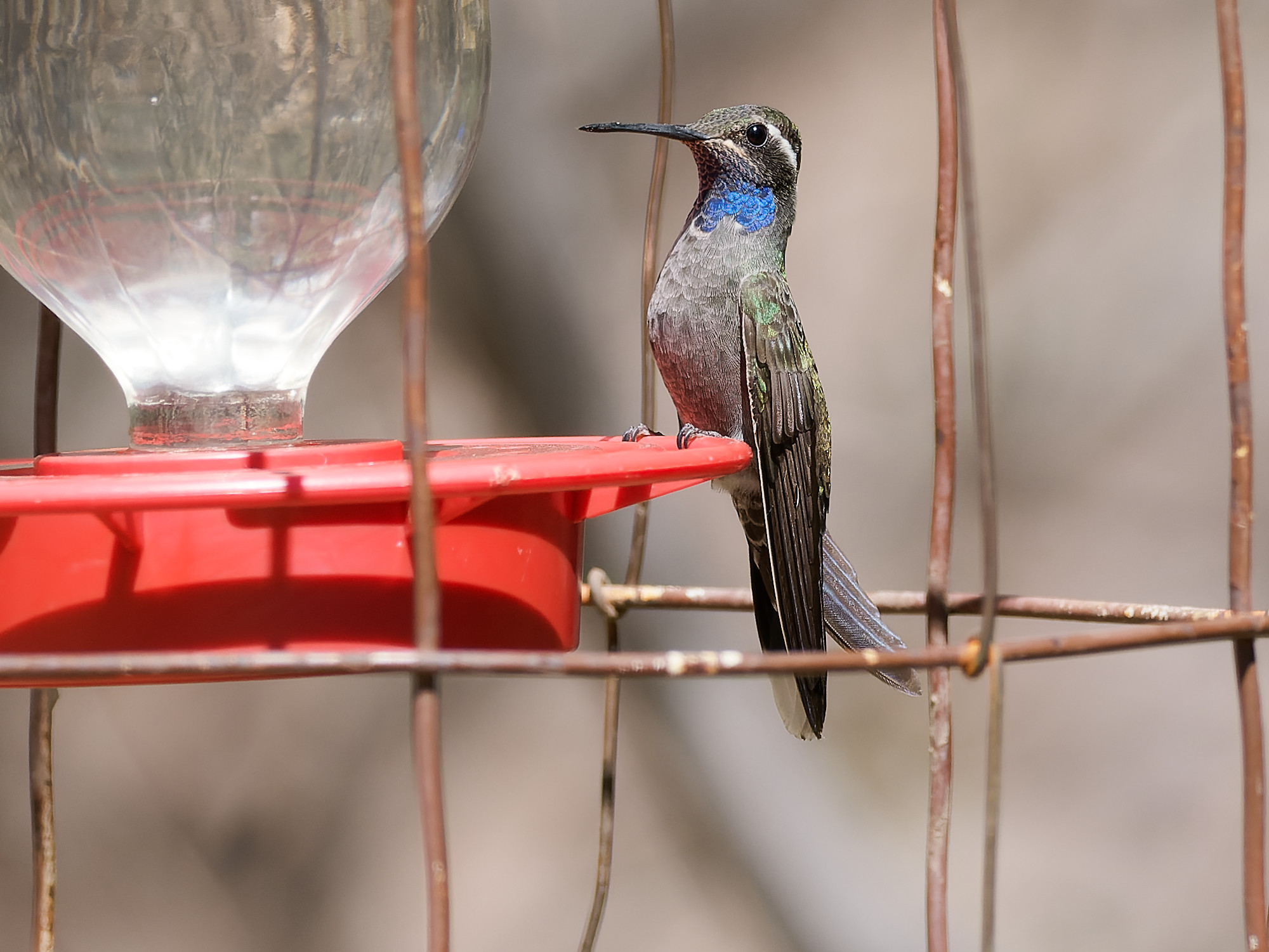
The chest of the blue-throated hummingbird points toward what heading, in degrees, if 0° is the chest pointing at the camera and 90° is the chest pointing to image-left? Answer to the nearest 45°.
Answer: approximately 90°
